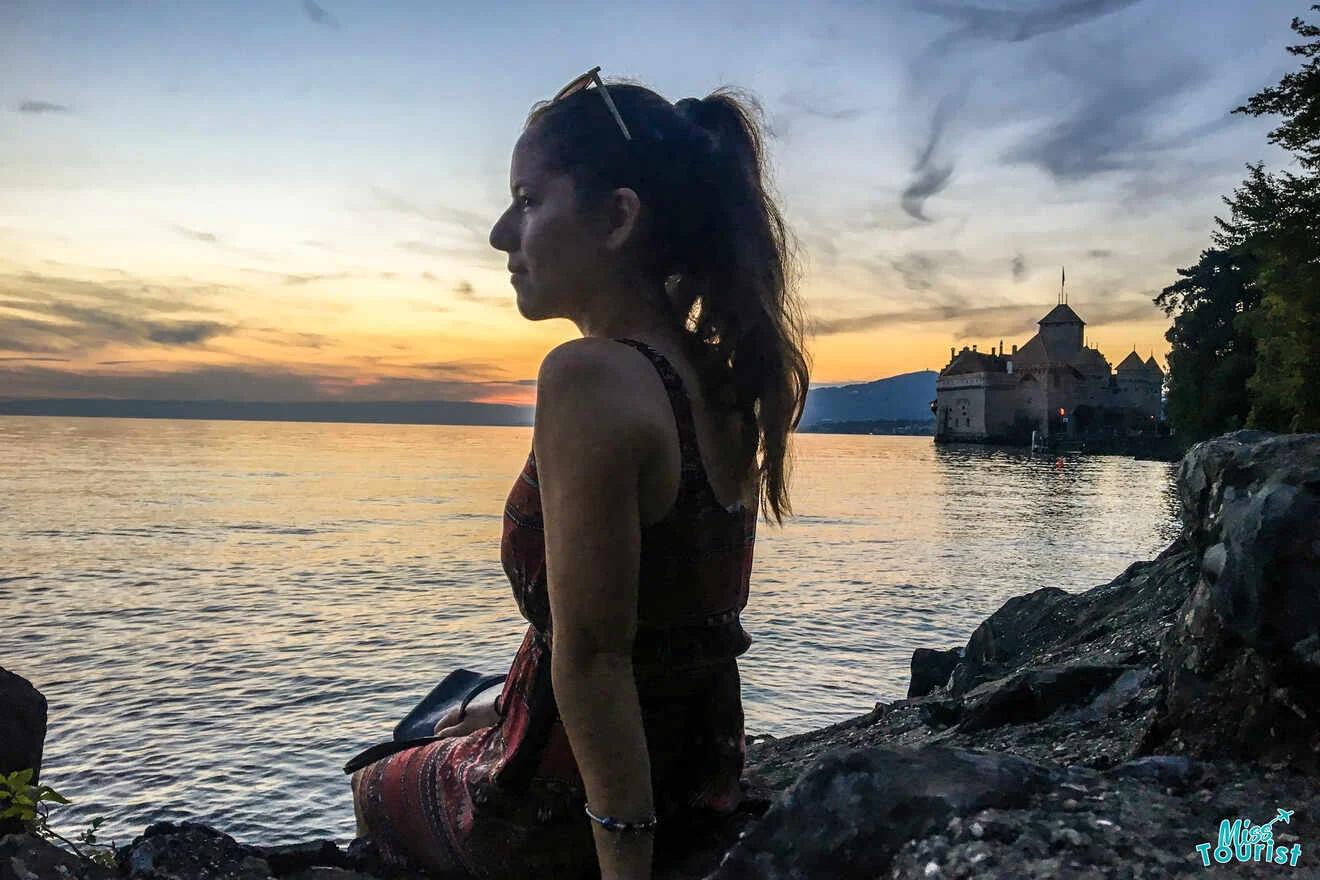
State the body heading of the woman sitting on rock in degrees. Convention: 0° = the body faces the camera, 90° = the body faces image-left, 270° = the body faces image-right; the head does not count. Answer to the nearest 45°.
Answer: approximately 90°

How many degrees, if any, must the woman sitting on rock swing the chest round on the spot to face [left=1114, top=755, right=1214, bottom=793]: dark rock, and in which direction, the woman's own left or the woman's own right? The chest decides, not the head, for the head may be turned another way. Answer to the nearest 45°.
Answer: approximately 180°

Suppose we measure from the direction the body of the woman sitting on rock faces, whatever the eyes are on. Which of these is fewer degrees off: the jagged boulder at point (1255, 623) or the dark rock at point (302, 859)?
the dark rock

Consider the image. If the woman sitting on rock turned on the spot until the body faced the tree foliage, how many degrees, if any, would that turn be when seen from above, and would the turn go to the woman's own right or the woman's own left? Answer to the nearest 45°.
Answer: approximately 135° to the woman's own right
